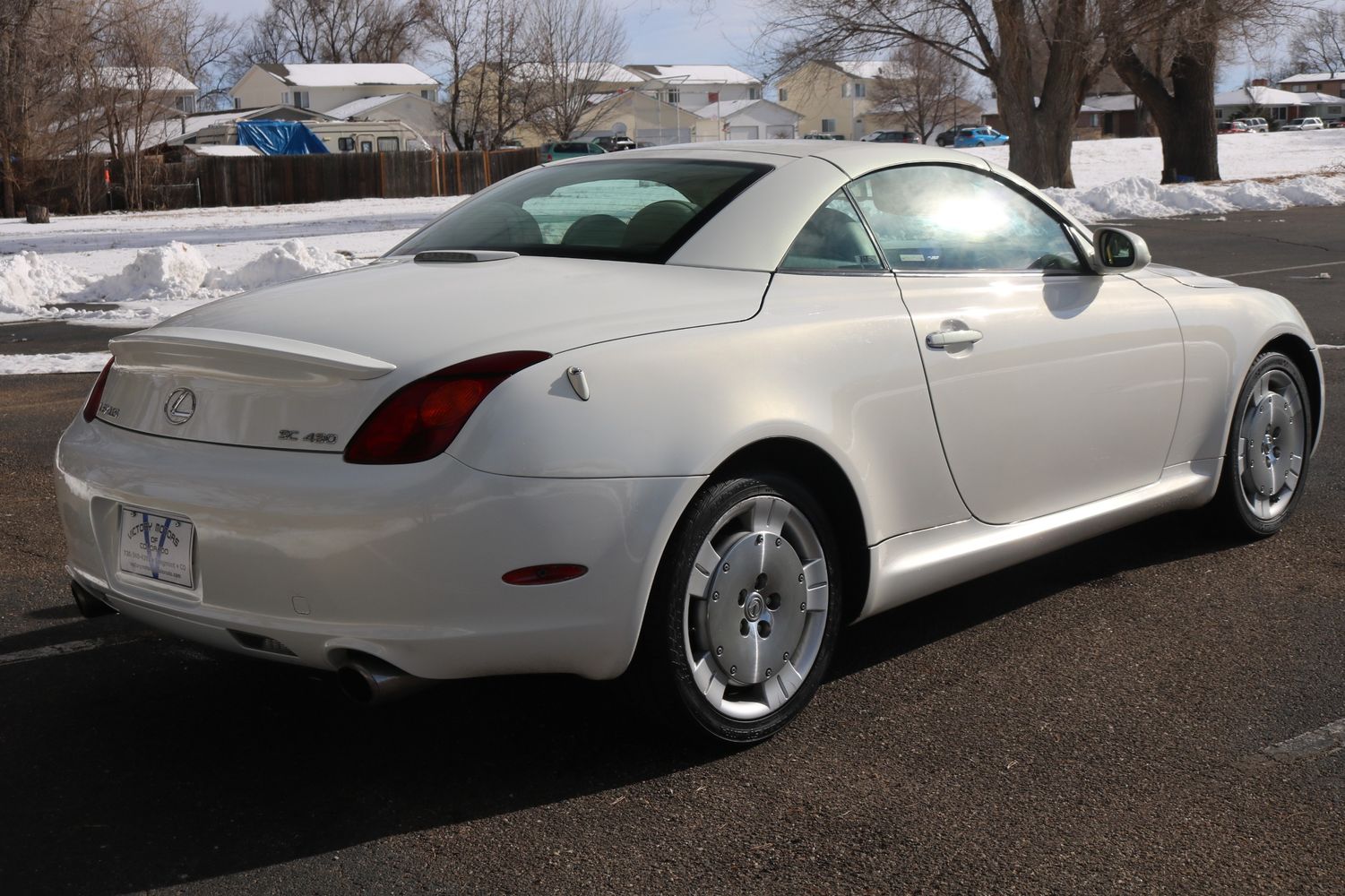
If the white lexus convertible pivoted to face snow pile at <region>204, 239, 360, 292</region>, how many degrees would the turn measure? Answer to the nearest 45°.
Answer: approximately 45° to its left

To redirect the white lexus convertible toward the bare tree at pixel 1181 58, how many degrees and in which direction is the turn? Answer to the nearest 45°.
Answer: approximately 45° to its left

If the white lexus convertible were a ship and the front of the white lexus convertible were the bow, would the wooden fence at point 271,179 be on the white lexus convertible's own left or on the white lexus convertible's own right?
on the white lexus convertible's own left

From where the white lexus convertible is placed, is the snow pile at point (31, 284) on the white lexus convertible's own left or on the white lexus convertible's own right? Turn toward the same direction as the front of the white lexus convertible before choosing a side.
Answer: on the white lexus convertible's own left

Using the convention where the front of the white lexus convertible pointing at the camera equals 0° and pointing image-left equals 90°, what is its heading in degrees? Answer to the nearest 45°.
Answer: approximately 225°

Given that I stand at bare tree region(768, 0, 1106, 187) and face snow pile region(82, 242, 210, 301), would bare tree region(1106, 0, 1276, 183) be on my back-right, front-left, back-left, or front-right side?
back-left

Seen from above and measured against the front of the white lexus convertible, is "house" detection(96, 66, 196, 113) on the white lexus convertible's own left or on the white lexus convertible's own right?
on the white lexus convertible's own left

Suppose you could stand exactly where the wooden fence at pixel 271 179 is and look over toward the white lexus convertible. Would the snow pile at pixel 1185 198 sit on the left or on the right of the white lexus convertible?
left

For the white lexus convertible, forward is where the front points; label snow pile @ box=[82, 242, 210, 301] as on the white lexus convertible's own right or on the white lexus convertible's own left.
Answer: on the white lexus convertible's own left
